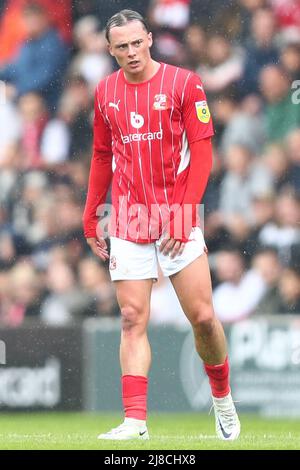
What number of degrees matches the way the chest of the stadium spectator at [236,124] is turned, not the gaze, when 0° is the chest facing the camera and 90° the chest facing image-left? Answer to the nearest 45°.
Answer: approximately 45°

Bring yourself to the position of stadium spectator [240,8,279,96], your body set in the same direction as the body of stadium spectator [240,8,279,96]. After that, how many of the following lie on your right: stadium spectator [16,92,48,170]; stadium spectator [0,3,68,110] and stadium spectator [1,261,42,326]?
3

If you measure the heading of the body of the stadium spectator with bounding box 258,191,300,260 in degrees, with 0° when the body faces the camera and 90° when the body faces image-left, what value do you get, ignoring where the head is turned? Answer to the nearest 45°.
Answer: approximately 0°

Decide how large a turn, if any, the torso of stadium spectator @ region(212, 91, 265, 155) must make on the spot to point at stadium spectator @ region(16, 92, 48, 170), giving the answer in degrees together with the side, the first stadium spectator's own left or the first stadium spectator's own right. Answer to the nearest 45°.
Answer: approximately 45° to the first stadium spectator's own right

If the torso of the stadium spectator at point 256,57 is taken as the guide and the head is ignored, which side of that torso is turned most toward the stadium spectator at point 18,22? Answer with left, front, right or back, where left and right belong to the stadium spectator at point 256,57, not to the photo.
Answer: right
